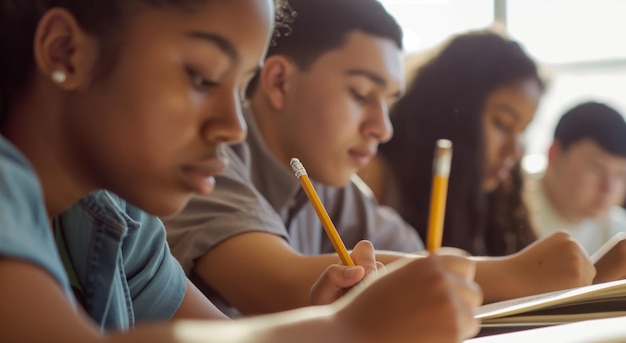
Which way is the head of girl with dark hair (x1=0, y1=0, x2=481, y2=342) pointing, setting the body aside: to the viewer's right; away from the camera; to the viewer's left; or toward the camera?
to the viewer's right

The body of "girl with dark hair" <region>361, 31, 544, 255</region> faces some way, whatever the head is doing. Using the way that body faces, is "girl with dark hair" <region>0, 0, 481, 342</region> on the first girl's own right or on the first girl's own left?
on the first girl's own right

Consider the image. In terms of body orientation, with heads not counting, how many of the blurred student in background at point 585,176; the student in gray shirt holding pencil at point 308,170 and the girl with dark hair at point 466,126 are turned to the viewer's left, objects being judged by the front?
0

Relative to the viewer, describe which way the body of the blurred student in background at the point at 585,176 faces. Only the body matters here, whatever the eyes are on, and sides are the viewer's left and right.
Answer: facing the viewer and to the right of the viewer

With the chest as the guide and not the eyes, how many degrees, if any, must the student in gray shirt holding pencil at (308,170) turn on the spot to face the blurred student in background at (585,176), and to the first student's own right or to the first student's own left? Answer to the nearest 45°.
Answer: approximately 90° to the first student's own left

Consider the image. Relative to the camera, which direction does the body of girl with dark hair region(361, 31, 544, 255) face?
to the viewer's right

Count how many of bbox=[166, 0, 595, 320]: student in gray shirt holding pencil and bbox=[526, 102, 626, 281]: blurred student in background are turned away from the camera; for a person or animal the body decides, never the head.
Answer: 0

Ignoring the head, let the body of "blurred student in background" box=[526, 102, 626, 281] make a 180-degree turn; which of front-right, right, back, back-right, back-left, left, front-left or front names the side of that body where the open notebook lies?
back-left
